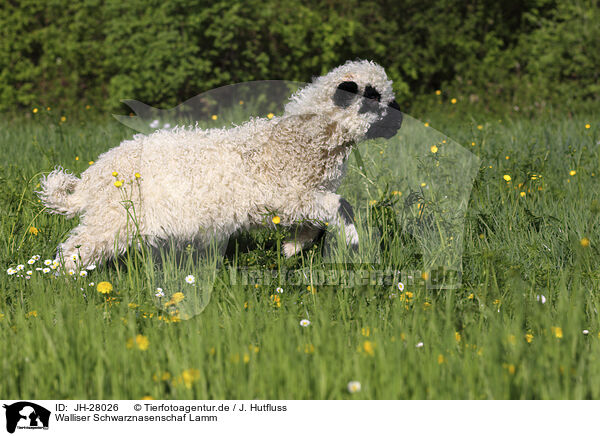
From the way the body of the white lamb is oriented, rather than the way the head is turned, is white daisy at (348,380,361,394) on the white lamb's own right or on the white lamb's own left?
on the white lamb's own right

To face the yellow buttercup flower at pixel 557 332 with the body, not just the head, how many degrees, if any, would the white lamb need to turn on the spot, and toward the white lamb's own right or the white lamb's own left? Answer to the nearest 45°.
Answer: approximately 45° to the white lamb's own right

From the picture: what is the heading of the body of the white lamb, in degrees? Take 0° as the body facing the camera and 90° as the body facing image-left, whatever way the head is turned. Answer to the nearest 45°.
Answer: approximately 270°

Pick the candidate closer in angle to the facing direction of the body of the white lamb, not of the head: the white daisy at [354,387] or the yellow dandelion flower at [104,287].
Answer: the white daisy

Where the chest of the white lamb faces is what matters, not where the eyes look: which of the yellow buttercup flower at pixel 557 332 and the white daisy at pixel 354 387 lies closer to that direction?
the yellow buttercup flower
